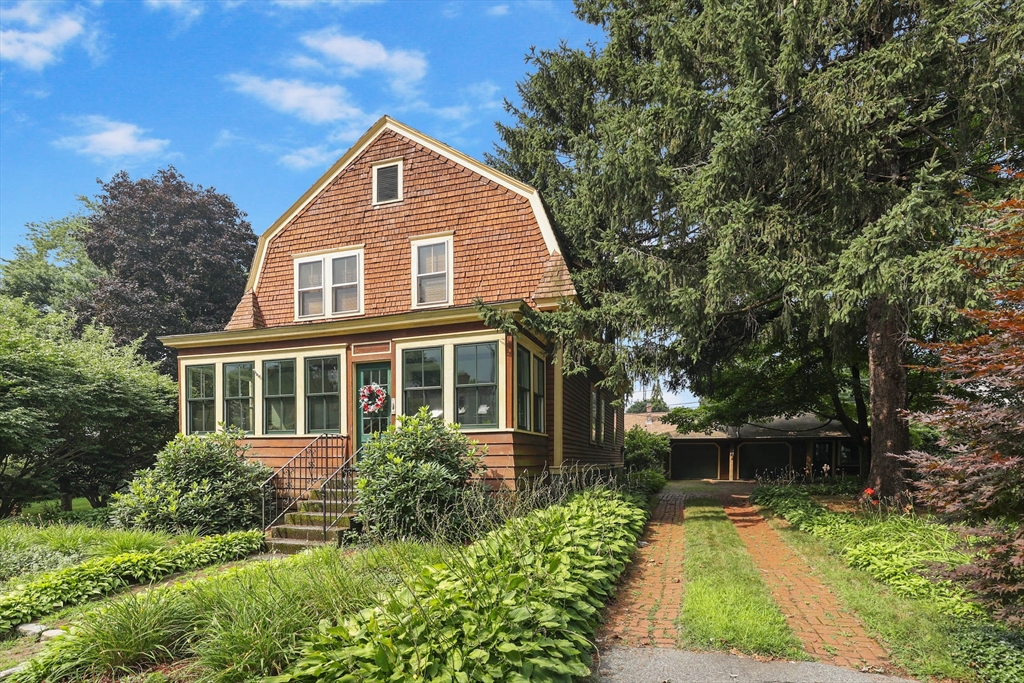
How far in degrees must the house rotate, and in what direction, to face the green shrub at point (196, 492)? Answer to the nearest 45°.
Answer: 0° — it already faces it

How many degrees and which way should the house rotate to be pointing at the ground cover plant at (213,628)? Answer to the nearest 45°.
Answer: approximately 45° to its left

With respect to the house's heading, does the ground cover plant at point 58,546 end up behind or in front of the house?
in front

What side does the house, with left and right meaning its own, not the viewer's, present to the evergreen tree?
left

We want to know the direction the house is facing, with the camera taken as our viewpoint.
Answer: facing the viewer and to the left of the viewer

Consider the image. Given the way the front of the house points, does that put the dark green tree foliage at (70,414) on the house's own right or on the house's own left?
on the house's own right

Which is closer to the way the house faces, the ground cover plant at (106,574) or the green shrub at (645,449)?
the ground cover plant
